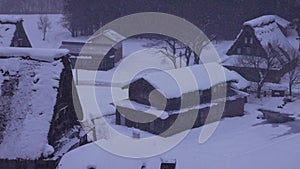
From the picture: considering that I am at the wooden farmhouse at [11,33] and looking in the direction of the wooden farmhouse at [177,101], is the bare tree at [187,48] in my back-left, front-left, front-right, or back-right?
front-left

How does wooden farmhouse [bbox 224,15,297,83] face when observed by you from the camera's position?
facing the viewer and to the left of the viewer

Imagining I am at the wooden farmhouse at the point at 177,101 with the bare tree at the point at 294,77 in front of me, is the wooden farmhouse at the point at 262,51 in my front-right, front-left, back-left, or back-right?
front-left

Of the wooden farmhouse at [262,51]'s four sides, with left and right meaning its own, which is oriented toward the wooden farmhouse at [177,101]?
front

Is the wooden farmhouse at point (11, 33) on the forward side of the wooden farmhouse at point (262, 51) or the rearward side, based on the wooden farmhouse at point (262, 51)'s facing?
on the forward side

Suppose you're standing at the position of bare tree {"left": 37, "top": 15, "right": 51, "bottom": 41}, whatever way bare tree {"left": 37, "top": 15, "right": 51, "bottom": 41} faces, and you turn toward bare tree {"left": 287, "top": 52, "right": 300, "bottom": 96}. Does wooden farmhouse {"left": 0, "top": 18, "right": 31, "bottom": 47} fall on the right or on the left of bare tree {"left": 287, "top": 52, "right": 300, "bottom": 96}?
right

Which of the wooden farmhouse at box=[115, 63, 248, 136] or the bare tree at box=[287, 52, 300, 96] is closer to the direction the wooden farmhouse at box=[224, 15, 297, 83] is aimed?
the wooden farmhouse

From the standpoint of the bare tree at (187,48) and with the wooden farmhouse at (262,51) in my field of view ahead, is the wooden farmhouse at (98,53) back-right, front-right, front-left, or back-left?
back-right

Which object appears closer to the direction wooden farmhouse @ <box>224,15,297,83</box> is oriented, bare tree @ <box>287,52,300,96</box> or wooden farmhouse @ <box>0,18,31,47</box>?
the wooden farmhouse

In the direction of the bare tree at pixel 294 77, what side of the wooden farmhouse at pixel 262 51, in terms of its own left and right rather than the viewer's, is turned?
left

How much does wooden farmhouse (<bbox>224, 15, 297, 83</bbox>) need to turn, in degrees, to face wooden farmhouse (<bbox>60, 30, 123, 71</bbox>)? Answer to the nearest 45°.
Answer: approximately 45° to its right

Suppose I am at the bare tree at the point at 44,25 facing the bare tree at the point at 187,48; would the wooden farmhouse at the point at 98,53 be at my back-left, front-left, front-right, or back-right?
front-right
